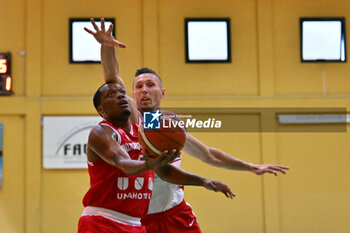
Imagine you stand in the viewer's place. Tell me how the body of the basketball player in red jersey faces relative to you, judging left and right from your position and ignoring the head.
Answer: facing the viewer and to the right of the viewer

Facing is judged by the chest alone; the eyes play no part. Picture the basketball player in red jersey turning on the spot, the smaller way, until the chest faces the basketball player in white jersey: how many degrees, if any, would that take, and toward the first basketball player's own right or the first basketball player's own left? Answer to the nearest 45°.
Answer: approximately 135° to the first basketball player's own left

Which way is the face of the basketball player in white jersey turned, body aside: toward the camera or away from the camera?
toward the camera
